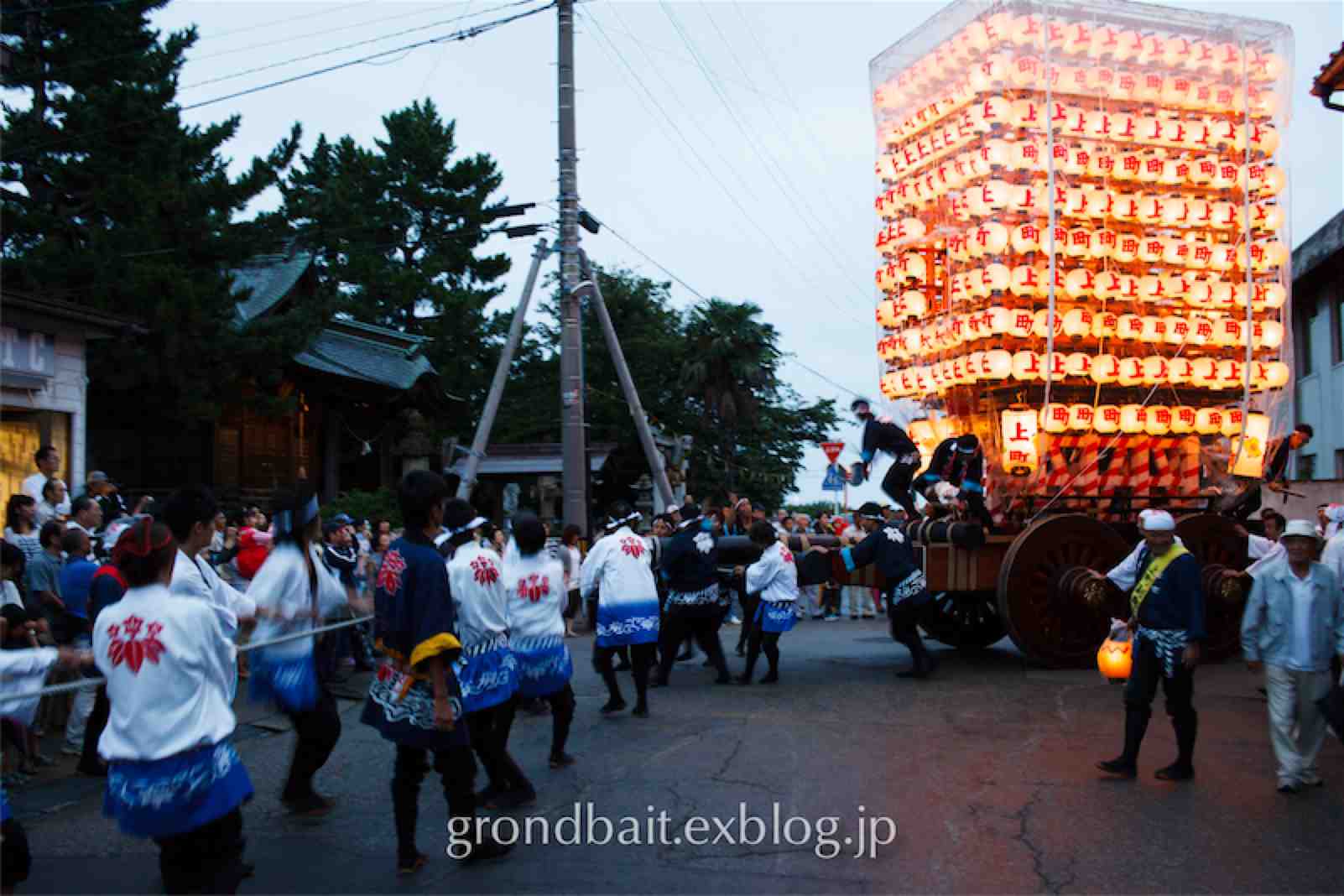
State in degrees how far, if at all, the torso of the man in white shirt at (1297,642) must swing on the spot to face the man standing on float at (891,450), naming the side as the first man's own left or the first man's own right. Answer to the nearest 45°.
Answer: approximately 135° to the first man's own right

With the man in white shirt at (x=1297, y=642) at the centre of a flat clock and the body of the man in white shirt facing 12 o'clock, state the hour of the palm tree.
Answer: The palm tree is roughly at 5 o'clock from the man in white shirt.

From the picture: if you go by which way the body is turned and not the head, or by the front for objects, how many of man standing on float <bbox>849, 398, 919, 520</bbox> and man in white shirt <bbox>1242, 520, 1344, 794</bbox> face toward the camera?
1

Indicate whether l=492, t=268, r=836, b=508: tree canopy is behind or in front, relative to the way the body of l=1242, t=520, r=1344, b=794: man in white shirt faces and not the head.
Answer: behind

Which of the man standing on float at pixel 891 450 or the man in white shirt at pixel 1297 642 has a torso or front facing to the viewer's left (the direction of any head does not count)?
the man standing on float

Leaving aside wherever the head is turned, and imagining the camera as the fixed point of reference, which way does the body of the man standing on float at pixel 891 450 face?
to the viewer's left

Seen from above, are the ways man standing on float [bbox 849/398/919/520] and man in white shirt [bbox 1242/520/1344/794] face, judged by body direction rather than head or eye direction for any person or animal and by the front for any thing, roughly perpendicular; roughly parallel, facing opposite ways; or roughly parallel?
roughly perpendicular

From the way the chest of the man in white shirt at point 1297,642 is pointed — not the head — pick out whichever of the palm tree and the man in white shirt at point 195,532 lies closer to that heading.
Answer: the man in white shirt

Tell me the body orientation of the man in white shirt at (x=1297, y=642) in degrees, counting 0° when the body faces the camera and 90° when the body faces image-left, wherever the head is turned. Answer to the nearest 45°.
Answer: approximately 0°
